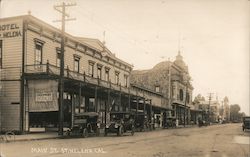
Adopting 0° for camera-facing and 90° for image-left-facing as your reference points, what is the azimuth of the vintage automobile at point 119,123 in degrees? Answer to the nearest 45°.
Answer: approximately 45°

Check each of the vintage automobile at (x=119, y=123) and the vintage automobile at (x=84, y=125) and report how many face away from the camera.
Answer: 0

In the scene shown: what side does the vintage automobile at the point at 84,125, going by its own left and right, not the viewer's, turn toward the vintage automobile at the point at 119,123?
back
